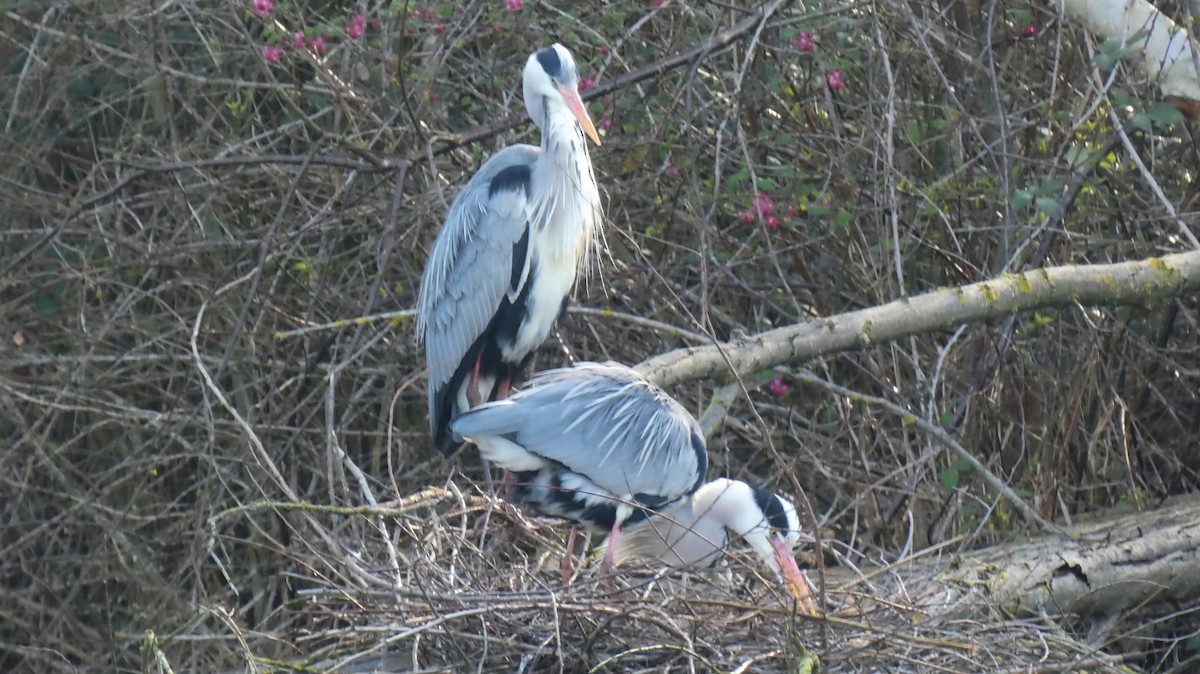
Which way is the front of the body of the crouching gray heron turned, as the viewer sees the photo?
to the viewer's right

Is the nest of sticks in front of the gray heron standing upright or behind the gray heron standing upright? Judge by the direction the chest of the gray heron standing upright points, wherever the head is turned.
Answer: in front

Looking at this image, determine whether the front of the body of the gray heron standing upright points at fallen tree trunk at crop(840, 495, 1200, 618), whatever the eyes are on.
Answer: yes

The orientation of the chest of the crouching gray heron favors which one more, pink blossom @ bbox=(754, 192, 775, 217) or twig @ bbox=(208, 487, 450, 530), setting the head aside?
the pink blossom

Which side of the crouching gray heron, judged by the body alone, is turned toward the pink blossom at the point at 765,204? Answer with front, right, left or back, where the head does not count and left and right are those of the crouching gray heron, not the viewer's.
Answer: left

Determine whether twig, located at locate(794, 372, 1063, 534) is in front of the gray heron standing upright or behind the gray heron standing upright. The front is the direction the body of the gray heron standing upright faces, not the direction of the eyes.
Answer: in front

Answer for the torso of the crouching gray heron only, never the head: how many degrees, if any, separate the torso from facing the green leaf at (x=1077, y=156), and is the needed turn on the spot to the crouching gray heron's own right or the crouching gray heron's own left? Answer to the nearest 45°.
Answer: approximately 45° to the crouching gray heron's own left

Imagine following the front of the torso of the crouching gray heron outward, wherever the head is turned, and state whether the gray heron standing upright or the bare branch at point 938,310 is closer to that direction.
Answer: the bare branch

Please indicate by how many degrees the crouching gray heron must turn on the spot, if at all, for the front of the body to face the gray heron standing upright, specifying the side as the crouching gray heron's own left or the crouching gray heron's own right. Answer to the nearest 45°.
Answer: approximately 135° to the crouching gray heron's own left

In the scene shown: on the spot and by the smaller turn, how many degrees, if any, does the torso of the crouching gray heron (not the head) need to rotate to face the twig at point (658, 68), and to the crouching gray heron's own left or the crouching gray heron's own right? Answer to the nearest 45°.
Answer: approximately 90° to the crouching gray heron's own left

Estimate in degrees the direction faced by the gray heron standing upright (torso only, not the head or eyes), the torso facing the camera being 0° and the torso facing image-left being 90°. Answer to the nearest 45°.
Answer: approximately 315°

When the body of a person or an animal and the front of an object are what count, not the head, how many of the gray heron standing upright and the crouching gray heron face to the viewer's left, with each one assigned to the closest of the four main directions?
0
